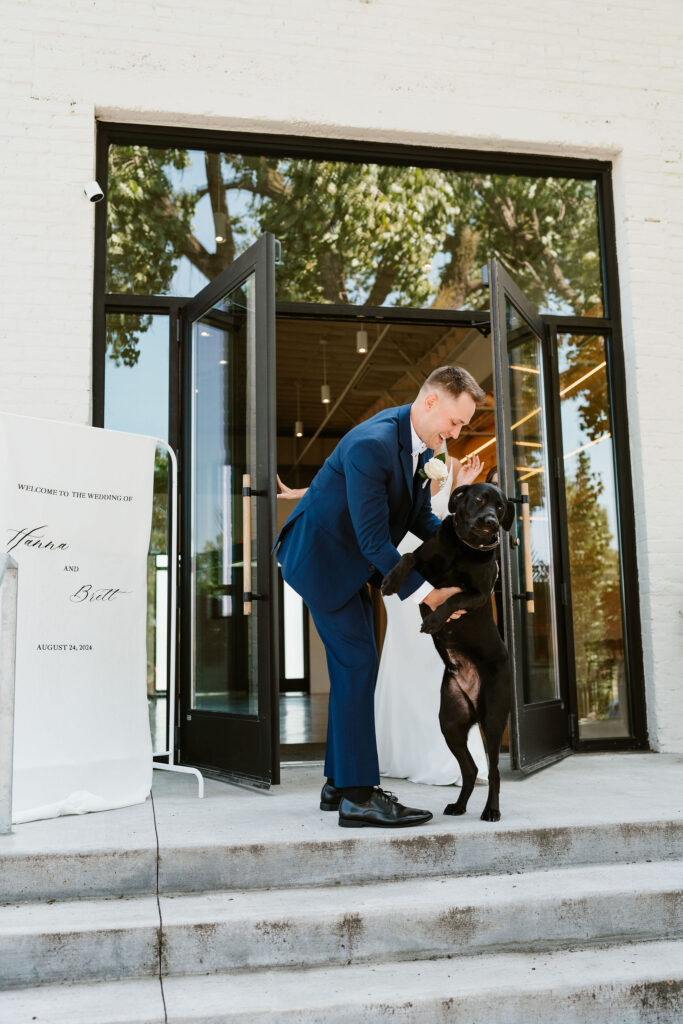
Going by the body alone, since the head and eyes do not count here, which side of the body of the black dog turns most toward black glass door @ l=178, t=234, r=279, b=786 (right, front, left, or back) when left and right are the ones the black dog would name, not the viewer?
right

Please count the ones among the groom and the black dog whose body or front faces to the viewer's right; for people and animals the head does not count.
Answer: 1

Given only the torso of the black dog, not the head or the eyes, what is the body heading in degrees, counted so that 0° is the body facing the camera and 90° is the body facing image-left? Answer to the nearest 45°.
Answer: approximately 45°

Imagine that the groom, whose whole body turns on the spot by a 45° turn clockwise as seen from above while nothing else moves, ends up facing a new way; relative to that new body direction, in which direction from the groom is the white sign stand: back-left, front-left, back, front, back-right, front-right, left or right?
back

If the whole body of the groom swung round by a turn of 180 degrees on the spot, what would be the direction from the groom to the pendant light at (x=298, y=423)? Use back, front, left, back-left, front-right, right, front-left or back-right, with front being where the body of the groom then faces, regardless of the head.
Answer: right

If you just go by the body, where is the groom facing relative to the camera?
to the viewer's right

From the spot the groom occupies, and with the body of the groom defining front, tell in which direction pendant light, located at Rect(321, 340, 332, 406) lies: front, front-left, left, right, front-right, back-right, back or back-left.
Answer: left

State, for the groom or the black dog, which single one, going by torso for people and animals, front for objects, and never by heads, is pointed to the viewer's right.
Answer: the groom
